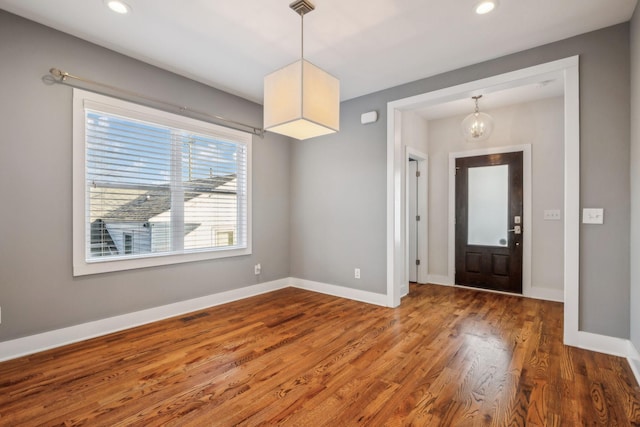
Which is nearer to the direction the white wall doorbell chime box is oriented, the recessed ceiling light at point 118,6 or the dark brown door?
the recessed ceiling light

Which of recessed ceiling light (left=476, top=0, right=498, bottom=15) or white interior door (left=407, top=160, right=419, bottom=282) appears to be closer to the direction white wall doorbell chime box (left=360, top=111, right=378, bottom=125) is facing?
the recessed ceiling light

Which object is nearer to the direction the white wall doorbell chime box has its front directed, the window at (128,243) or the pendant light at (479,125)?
the window

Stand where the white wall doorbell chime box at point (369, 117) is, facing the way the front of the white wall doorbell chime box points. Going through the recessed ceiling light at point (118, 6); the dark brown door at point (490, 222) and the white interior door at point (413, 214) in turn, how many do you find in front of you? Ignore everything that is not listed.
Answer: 1

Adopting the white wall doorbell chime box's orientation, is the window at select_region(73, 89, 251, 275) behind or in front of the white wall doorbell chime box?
in front

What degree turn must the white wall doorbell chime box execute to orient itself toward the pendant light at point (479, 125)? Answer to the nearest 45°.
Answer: approximately 135° to its left

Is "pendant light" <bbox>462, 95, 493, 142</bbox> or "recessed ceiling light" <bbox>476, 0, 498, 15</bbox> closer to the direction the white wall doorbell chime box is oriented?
the recessed ceiling light

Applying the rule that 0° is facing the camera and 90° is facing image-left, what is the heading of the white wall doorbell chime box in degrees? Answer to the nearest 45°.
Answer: approximately 45°

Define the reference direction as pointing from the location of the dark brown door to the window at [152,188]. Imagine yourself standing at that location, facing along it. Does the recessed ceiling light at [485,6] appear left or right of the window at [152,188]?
left

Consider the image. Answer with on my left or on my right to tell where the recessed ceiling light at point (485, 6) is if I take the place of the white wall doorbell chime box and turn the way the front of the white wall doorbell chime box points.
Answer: on my left
